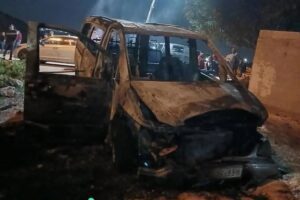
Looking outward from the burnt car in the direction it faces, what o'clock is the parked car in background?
The parked car in background is roughly at 7 o'clock from the burnt car.

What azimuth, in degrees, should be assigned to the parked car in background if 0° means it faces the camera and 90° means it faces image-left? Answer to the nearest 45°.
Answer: approximately 90°

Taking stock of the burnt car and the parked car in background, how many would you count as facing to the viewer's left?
1

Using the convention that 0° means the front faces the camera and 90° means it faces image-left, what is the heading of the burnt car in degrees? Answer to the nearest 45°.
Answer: approximately 315°

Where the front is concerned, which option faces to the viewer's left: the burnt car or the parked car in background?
the parked car in background

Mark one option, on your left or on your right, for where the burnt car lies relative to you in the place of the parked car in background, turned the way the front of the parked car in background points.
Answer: on your left

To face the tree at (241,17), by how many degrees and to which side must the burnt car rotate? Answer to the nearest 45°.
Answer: approximately 135° to its left

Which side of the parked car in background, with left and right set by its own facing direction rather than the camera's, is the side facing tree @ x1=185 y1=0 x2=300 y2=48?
back
